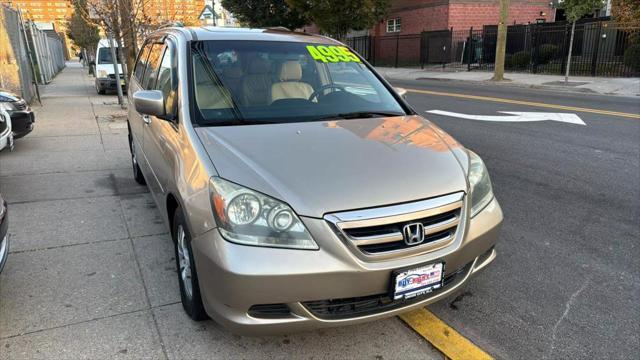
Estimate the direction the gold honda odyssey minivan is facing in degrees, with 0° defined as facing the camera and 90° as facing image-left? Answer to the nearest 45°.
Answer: approximately 315°

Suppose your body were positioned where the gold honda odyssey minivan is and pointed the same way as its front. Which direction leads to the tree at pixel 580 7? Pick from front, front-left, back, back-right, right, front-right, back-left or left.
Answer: left

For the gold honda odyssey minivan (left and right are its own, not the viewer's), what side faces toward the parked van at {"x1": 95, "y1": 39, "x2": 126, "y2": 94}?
back

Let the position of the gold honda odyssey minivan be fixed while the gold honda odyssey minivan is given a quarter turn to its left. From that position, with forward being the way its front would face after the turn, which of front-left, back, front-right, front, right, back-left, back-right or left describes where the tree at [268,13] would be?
front-left
